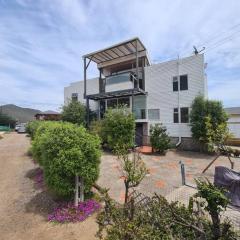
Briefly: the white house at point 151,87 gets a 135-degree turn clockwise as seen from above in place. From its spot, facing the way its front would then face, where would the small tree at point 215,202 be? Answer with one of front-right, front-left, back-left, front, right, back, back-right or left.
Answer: back

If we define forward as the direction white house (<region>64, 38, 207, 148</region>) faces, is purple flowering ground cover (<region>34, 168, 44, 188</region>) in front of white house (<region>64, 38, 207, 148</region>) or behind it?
in front

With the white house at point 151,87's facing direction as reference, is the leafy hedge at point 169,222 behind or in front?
in front

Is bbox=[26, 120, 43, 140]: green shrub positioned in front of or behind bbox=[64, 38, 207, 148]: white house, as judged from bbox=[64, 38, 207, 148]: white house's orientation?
in front

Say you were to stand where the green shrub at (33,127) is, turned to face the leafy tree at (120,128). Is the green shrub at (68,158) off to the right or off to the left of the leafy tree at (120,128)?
right

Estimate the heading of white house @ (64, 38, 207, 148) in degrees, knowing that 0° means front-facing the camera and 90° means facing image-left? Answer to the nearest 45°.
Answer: approximately 45°

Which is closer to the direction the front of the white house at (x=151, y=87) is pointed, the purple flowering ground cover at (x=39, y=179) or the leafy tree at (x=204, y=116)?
the purple flowering ground cover
